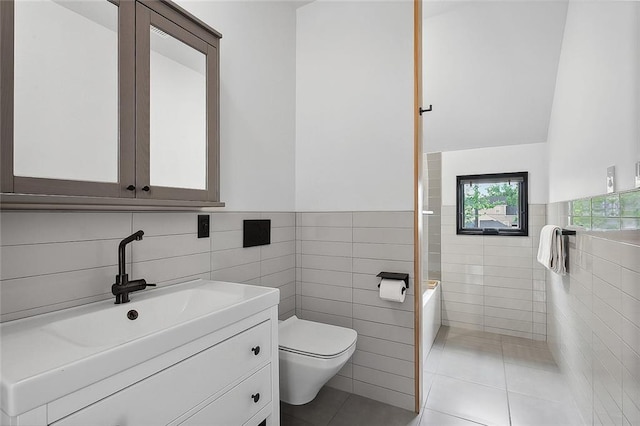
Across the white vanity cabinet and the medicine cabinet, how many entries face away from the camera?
0

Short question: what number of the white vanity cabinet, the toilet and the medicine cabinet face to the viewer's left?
0

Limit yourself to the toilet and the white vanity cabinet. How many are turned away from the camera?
0

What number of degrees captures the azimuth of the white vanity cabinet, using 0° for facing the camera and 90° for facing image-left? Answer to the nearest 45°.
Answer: approximately 315°

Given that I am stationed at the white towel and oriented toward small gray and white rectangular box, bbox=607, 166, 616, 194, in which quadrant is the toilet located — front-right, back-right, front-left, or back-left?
front-right

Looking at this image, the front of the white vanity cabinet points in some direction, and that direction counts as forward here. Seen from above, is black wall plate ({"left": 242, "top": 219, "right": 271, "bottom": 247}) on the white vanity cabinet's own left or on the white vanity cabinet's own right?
on the white vanity cabinet's own left

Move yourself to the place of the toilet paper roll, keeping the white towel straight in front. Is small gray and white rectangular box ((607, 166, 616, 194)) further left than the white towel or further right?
right

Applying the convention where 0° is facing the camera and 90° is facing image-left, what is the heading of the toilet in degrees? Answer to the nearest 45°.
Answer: approximately 315°

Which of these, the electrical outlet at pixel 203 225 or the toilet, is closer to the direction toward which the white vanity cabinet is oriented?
the toilet

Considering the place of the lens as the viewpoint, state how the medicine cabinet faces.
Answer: facing the viewer and to the right of the viewer

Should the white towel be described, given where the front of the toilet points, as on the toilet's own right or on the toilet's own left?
on the toilet's own left
